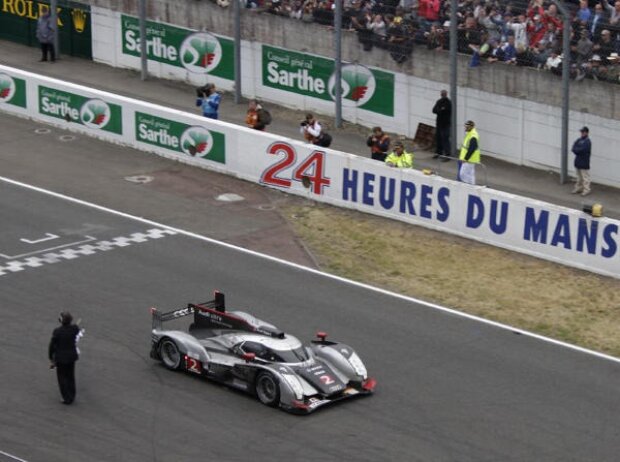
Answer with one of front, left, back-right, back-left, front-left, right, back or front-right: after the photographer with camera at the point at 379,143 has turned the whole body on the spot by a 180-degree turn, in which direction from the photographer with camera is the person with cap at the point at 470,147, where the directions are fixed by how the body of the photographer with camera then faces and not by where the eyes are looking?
front-right

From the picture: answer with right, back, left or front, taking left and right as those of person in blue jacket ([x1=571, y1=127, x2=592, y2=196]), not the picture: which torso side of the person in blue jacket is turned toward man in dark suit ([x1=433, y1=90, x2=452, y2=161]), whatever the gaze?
right

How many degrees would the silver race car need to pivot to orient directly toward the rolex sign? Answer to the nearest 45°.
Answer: approximately 135° to its left

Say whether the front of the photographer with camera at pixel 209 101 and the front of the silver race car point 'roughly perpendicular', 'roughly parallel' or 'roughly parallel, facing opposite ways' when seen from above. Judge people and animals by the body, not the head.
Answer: roughly perpendicular

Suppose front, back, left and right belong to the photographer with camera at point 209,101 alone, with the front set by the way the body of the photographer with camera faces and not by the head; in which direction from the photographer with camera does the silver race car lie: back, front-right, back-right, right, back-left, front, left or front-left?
front-left

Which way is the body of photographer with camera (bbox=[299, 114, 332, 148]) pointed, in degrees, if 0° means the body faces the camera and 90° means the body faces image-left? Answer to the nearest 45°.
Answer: approximately 45°

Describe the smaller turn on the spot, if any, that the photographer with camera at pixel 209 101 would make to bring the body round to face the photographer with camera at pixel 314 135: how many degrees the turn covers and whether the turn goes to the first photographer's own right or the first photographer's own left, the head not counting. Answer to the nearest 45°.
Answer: approximately 90° to the first photographer's own left

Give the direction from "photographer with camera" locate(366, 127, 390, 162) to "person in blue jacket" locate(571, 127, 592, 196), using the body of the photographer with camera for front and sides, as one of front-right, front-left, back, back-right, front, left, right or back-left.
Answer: back-left

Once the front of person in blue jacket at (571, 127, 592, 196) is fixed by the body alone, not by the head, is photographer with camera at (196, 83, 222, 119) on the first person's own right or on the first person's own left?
on the first person's own right

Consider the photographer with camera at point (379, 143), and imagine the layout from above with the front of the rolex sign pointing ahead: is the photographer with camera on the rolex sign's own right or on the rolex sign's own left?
on the rolex sign's own left

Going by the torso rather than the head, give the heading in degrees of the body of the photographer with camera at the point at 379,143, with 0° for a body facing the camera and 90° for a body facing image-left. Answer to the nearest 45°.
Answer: approximately 45°

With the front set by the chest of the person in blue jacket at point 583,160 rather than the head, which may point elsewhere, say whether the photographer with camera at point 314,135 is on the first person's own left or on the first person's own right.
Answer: on the first person's own right

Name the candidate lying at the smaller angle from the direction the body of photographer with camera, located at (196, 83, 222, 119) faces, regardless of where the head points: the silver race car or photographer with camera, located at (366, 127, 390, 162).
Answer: the silver race car
